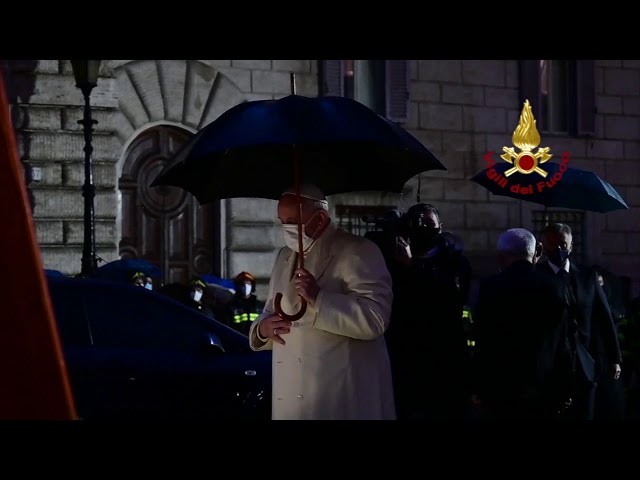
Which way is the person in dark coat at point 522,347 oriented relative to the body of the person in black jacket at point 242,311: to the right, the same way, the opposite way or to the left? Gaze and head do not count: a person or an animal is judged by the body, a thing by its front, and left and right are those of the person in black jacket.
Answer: the opposite way

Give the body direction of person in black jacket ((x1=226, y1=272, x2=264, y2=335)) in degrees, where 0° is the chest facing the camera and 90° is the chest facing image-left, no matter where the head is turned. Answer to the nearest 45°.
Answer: approximately 0°

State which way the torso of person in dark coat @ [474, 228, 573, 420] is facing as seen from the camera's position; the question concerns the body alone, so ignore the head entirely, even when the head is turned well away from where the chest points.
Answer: away from the camera

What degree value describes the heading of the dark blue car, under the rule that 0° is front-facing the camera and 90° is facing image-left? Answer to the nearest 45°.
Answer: approximately 270°

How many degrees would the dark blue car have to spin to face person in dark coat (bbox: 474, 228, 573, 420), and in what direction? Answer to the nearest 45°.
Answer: approximately 45° to its right

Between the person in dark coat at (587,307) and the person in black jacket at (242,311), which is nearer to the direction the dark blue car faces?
the person in dark coat

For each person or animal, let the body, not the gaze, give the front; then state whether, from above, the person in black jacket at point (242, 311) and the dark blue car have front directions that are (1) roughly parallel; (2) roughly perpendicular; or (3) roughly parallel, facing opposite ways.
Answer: roughly perpendicular

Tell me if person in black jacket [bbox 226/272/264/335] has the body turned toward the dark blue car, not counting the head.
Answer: yes

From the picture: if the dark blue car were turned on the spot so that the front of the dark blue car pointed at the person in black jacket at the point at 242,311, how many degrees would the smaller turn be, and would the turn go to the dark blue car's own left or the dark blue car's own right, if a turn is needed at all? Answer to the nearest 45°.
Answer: approximately 90° to the dark blue car's own left

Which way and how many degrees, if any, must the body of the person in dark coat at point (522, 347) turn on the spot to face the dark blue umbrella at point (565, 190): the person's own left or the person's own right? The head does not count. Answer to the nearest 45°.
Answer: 0° — they already face it

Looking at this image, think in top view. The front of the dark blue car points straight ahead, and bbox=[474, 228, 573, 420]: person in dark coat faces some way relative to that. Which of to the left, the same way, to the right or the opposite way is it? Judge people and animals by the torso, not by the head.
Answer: to the left
